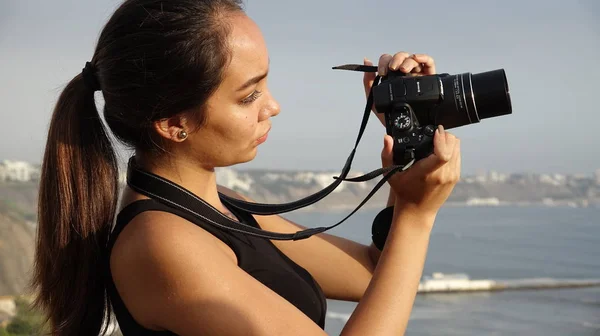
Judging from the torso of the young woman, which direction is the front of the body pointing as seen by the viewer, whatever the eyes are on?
to the viewer's right

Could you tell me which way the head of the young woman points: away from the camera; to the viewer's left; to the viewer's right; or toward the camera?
to the viewer's right
